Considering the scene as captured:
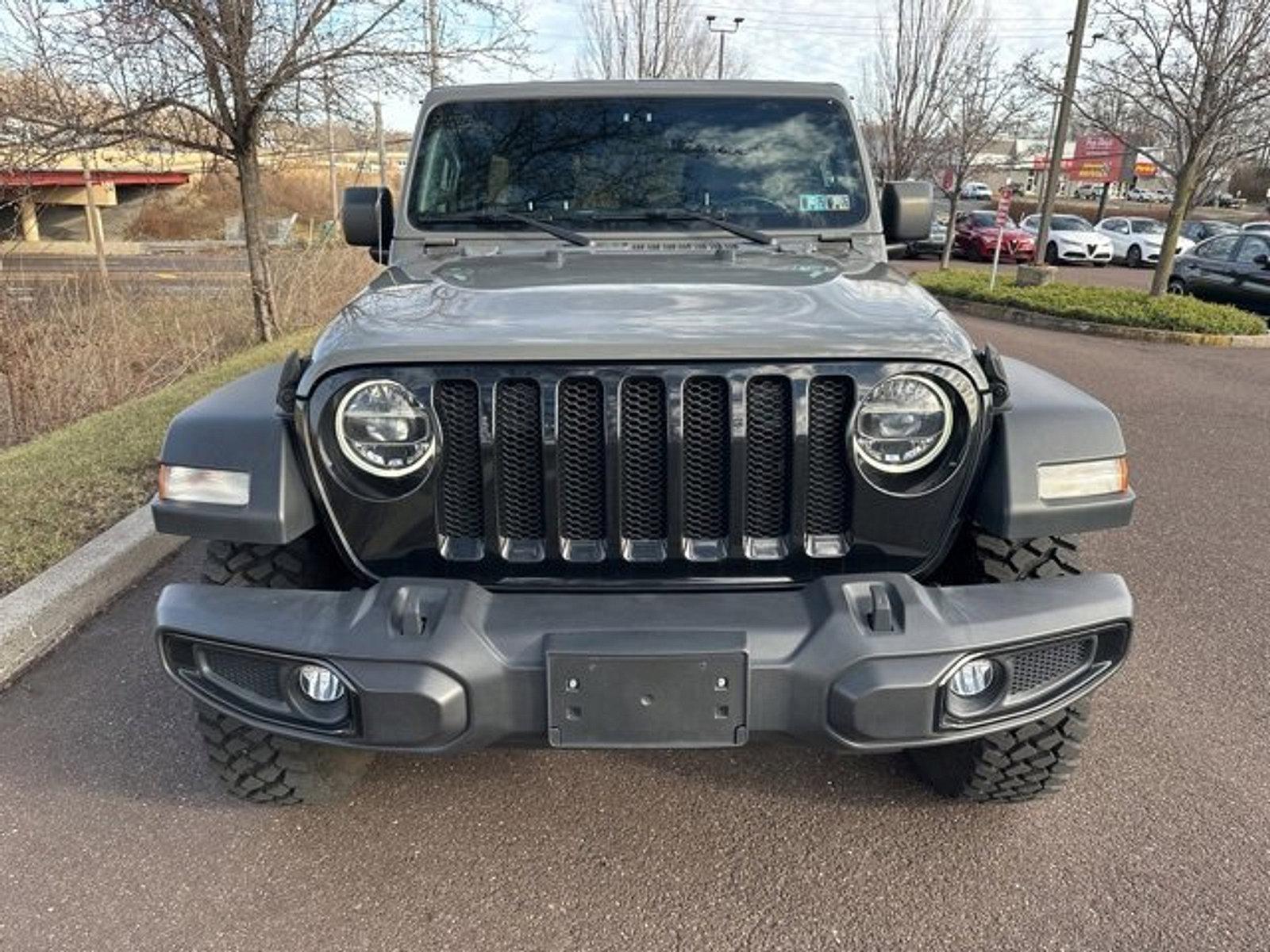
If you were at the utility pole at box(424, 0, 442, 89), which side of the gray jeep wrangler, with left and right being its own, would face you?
back

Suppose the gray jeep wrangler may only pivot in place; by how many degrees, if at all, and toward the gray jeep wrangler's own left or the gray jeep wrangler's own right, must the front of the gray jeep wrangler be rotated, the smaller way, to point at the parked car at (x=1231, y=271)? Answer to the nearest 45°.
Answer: approximately 135° to the gray jeep wrangler's own left

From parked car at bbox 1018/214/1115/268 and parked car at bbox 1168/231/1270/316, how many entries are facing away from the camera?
0

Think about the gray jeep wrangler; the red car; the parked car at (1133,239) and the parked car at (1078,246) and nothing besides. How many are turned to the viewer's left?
0

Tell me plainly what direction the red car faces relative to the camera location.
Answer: facing the viewer and to the right of the viewer

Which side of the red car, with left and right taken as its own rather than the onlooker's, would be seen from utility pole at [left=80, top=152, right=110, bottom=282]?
right

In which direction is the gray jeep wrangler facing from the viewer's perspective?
toward the camera

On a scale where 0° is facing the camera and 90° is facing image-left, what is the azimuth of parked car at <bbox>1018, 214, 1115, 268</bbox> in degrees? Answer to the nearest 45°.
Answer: approximately 315°

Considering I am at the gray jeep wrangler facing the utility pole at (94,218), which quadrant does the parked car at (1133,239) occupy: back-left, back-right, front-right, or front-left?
front-right

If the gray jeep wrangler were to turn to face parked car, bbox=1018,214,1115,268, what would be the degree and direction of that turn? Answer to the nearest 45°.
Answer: approximately 135° to its left

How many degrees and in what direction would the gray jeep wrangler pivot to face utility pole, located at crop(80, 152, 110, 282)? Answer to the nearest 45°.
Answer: approximately 135° to its right

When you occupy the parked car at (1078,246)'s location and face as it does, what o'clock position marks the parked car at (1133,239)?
the parked car at (1133,239) is roughly at 9 o'clock from the parked car at (1078,246).

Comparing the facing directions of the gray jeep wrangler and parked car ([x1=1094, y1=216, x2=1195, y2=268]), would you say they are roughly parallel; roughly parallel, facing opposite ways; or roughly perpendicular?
roughly parallel
